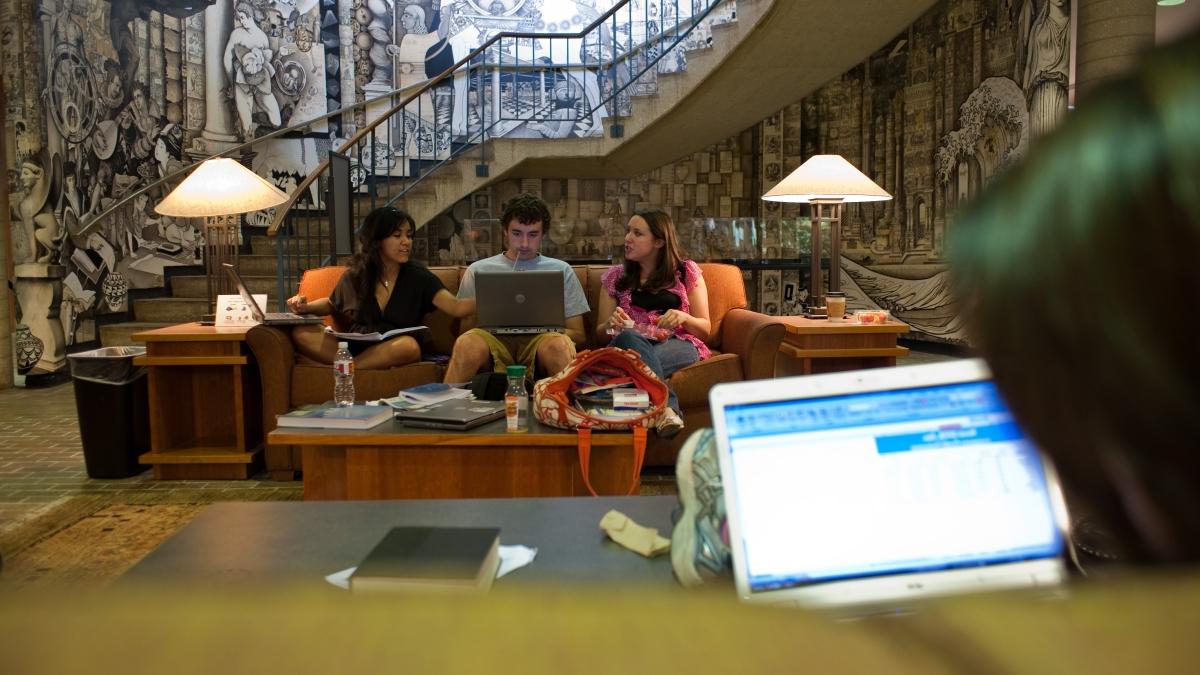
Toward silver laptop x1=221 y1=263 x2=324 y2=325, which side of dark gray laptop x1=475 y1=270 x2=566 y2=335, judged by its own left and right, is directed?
left

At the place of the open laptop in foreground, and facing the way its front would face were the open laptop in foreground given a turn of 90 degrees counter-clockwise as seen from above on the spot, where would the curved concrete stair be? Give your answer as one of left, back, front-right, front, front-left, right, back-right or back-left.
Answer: left

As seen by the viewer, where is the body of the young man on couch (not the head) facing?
toward the camera

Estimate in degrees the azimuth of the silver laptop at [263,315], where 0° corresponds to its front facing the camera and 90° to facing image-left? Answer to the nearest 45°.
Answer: approximately 270°

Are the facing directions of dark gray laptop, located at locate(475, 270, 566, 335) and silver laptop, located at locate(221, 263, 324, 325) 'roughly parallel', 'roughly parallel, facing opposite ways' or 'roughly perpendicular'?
roughly perpendicular

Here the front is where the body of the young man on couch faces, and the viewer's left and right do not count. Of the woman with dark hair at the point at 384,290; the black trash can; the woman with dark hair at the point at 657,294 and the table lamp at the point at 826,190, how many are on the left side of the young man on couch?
2

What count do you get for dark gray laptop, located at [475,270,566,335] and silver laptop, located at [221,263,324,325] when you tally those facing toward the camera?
0

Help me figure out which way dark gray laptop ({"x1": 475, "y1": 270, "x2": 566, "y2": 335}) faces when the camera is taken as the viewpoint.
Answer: facing away from the viewer

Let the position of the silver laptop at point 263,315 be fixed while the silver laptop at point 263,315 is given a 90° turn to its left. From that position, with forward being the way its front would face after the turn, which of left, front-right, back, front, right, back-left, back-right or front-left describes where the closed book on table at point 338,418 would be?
back

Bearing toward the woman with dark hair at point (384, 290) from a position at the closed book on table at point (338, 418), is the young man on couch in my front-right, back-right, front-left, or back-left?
front-right

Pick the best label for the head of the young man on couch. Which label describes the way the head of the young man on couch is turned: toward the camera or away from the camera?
toward the camera

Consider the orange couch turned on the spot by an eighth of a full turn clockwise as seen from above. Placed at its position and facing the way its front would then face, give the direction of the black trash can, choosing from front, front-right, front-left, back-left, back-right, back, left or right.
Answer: front-right

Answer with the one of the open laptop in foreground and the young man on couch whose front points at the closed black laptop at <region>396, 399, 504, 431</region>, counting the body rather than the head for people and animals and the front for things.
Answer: the young man on couch

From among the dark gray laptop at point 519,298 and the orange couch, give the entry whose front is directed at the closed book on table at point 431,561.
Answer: the orange couch

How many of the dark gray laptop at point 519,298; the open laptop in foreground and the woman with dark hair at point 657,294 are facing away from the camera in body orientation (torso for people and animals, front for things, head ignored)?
1

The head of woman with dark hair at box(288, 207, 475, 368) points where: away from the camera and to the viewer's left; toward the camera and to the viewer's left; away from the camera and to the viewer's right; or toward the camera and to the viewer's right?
toward the camera and to the viewer's right

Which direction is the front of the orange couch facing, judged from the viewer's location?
facing the viewer

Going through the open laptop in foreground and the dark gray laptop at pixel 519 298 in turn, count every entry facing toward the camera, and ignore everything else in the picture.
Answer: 1

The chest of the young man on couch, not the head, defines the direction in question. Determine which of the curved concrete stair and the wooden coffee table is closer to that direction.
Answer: the wooden coffee table

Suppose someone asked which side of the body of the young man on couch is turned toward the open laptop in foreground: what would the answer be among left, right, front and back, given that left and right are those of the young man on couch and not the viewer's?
front

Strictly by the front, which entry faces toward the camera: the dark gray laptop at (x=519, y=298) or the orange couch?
the orange couch
